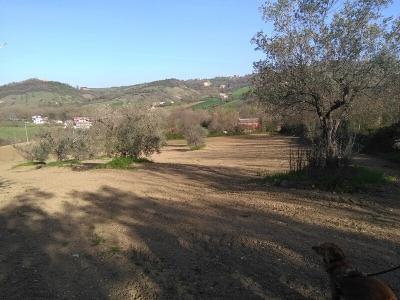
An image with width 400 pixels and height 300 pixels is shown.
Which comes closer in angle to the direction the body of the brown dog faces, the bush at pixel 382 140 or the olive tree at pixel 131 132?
the olive tree

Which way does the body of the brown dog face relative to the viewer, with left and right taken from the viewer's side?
facing to the left of the viewer

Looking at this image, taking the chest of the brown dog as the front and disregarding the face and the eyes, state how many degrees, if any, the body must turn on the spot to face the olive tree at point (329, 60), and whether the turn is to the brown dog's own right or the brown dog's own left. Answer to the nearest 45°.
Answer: approximately 90° to the brown dog's own right

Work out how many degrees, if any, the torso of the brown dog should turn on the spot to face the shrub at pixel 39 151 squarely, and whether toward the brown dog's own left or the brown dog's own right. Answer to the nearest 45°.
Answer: approximately 45° to the brown dog's own right

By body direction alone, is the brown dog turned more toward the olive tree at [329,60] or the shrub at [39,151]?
the shrub

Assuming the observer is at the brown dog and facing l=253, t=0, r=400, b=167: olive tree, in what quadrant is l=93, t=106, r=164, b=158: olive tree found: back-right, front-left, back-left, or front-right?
front-left

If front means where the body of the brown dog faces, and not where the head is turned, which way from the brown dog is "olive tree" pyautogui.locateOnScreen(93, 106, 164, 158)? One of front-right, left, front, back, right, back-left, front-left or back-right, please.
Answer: front-right
